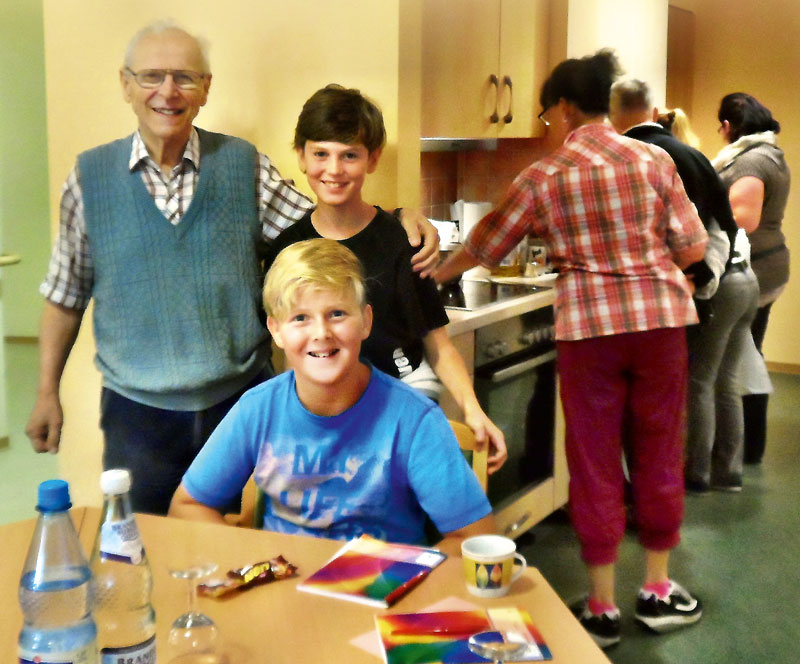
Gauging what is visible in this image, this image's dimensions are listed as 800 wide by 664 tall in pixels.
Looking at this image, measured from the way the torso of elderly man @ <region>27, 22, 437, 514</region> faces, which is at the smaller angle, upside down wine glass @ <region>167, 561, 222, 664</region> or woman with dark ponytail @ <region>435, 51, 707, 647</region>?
the upside down wine glass

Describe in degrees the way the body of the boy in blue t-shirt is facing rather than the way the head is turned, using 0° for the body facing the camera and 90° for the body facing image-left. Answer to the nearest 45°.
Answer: approximately 0°

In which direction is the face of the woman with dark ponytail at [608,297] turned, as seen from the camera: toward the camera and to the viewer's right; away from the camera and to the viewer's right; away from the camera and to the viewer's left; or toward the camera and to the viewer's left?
away from the camera and to the viewer's left

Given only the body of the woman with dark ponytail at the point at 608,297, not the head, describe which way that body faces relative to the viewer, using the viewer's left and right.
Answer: facing away from the viewer

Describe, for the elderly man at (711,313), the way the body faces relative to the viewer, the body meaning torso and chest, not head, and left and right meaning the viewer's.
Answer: facing away from the viewer and to the left of the viewer
